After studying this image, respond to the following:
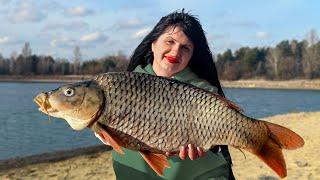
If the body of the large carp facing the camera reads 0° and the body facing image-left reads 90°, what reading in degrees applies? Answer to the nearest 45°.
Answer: approximately 90°

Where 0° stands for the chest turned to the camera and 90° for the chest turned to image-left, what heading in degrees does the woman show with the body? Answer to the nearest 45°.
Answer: approximately 0°
